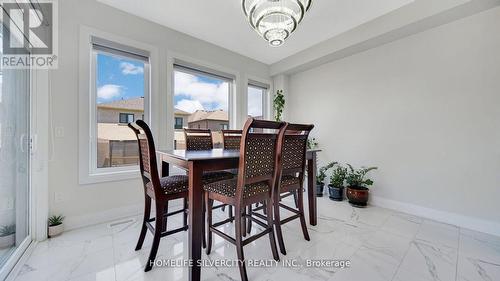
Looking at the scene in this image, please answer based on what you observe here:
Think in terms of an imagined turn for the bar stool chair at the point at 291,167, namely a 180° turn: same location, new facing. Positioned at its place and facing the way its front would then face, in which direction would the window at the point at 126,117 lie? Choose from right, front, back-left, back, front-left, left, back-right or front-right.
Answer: back-right

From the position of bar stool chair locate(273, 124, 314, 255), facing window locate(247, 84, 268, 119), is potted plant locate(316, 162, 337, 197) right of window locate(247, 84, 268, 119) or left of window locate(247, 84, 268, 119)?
right

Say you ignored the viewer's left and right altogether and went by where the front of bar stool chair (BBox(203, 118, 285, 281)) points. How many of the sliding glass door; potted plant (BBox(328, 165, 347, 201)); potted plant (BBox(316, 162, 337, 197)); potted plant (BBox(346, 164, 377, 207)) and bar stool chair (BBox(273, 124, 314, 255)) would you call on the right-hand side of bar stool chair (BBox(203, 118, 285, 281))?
4

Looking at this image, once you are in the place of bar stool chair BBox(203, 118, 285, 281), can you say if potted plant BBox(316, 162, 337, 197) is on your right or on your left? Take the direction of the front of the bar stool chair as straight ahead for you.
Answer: on your right

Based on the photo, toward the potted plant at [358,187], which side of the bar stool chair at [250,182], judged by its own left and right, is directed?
right

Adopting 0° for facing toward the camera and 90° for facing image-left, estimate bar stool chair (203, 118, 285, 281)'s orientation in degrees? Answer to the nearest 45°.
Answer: approximately 135°

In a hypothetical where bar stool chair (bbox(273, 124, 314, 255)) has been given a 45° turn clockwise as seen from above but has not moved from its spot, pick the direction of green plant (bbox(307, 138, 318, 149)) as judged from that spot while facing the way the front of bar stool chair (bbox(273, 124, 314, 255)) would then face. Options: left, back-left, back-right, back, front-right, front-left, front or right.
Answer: front

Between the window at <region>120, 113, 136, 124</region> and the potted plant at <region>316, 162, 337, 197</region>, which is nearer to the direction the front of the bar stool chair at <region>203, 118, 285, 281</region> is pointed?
the window

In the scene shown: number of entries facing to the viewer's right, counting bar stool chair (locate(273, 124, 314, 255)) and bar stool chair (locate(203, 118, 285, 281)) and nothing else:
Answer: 0

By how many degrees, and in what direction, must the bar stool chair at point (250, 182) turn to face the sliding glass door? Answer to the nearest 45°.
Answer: approximately 45° to its left

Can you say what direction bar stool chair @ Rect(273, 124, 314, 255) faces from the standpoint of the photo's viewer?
facing away from the viewer and to the left of the viewer

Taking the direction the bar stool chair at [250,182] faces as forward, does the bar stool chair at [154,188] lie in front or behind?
in front

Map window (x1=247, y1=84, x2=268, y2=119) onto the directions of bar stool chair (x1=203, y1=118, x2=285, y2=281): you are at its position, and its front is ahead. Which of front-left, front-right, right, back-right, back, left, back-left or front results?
front-right

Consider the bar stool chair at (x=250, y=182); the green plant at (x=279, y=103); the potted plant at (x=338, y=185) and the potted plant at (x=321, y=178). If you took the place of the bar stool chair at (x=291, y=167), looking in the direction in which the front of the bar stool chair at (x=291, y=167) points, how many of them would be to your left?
1

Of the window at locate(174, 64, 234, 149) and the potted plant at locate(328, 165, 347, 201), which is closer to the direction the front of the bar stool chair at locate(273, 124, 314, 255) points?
the window

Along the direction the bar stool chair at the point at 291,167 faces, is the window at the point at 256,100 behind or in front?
in front
